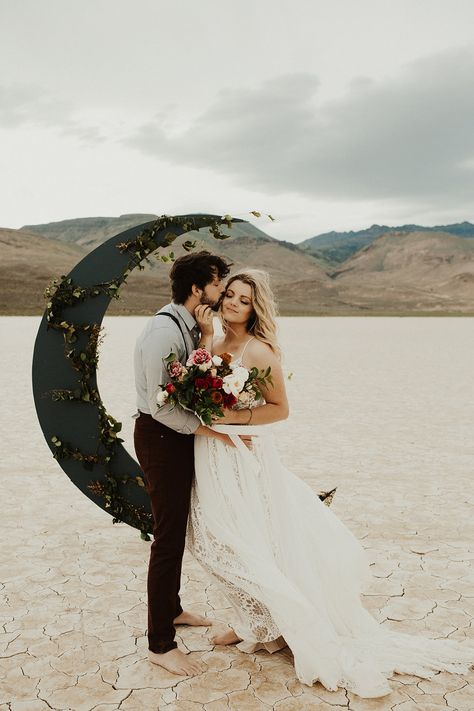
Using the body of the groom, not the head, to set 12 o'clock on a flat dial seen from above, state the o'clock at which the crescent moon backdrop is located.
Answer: The crescent moon backdrop is roughly at 8 o'clock from the groom.

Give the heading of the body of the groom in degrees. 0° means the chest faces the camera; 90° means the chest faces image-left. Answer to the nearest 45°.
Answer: approximately 270°

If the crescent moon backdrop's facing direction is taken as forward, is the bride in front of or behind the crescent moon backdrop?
in front

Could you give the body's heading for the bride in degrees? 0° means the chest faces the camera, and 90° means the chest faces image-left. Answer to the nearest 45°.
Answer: approximately 45°

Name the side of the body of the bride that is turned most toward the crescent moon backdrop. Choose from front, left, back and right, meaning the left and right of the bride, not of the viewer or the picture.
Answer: right

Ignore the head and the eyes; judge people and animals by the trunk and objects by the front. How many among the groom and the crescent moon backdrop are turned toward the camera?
1

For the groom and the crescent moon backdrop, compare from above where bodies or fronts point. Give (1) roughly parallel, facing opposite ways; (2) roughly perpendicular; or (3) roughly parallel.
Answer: roughly perpendicular

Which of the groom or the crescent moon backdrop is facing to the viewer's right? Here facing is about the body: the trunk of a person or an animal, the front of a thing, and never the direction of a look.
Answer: the groom

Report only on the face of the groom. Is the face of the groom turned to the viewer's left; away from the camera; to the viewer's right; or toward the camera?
to the viewer's right

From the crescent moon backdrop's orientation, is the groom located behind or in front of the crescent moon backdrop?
in front
